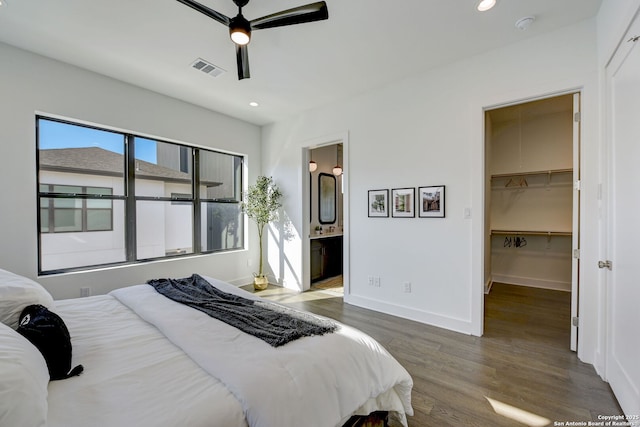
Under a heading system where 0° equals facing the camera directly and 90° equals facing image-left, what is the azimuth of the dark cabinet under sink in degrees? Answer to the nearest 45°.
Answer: approximately 315°

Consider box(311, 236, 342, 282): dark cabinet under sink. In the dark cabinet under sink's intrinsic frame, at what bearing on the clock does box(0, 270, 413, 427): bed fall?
The bed is roughly at 2 o'clock from the dark cabinet under sink.

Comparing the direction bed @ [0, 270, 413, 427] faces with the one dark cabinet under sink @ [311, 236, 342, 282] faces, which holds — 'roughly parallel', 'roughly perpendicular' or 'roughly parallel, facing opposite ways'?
roughly perpendicular

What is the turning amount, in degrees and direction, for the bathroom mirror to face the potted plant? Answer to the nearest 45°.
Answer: approximately 90° to its right

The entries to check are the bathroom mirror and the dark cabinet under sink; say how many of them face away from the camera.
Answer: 0

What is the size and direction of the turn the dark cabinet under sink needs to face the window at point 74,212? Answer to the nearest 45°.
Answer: approximately 90° to its right

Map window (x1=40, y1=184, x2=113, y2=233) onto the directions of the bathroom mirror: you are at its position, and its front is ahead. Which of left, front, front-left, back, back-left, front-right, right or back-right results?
right

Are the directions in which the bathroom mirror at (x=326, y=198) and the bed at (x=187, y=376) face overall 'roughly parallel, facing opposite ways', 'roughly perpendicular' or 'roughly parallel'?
roughly perpendicular

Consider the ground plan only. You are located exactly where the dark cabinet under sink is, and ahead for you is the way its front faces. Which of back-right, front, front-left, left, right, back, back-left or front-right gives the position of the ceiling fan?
front-right

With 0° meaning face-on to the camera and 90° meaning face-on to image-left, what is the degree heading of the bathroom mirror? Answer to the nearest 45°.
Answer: approximately 315°

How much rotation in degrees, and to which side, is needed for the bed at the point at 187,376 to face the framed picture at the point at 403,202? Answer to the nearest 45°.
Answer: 0° — it already faces it

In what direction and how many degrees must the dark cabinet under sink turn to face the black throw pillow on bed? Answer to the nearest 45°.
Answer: approximately 45° to its right
